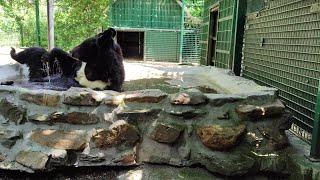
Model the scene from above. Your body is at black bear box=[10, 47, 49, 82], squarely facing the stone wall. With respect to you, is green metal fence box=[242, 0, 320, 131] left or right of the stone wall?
left

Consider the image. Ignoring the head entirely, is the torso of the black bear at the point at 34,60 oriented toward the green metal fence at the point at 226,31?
no

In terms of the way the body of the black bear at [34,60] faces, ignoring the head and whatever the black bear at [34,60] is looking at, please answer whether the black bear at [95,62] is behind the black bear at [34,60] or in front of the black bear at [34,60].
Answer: behind

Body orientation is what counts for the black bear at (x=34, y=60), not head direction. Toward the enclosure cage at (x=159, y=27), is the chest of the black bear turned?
no

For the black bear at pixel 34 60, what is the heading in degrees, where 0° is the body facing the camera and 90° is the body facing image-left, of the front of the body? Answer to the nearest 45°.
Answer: approximately 90°

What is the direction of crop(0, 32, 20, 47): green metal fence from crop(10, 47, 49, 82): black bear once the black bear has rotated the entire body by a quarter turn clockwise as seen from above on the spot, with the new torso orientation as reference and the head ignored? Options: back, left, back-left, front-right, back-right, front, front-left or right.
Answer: front

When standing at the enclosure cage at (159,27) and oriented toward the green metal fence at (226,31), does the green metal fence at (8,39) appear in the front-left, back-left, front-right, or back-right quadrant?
back-right

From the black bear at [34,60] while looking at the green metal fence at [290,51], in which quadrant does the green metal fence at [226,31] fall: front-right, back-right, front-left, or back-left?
front-left

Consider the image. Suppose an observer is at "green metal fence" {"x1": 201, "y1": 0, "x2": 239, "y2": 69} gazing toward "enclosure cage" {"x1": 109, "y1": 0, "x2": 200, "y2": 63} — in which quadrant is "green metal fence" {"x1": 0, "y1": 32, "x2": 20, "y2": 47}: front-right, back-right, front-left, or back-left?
front-left
